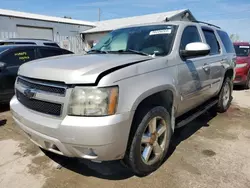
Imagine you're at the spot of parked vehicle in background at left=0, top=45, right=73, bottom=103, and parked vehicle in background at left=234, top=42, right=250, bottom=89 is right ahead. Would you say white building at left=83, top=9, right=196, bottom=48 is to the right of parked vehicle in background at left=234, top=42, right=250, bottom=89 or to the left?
left

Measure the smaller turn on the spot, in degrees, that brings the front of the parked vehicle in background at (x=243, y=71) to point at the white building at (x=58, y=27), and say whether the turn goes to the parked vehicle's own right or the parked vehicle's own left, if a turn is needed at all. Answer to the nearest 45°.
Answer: approximately 90° to the parked vehicle's own right

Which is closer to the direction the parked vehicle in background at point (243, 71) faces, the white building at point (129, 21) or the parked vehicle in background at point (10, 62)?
the parked vehicle in background

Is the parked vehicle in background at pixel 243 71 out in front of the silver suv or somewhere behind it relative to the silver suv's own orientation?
behind

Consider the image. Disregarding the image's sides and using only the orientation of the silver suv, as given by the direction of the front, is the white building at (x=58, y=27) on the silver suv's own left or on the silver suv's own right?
on the silver suv's own right

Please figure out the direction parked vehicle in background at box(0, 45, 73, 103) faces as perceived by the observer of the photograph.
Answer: facing the viewer and to the left of the viewer

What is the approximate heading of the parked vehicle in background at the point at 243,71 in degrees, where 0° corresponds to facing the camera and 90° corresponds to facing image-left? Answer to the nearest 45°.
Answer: approximately 45°

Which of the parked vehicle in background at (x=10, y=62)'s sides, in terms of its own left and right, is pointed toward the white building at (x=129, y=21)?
back

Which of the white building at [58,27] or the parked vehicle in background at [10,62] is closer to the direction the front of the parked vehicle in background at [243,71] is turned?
the parked vehicle in background

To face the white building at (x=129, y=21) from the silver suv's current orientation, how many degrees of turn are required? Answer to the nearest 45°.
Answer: approximately 135° to its right
